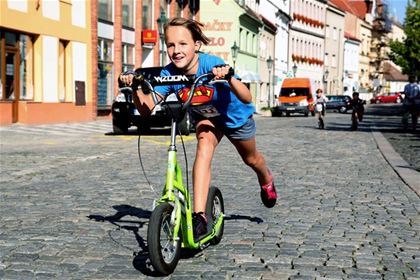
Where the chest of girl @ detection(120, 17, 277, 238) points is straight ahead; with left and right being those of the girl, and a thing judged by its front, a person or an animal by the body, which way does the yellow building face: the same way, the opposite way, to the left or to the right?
to the left

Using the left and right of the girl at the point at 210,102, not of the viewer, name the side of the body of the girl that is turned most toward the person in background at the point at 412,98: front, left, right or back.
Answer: back

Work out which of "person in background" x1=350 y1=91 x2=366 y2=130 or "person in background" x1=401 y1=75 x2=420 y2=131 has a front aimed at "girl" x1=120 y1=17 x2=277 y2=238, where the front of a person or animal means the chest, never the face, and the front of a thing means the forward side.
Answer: "person in background" x1=350 y1=91 x2=366 y2=130

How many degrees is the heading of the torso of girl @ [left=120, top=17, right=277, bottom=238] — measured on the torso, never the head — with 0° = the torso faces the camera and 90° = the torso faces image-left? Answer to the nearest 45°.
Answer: approximately 45°

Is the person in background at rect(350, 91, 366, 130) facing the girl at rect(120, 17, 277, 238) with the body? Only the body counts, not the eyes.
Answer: yes

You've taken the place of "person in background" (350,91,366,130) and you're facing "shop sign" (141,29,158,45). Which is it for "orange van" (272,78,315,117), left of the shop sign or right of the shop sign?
right

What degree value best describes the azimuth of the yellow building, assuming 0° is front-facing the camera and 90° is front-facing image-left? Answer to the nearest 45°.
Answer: approximately 315°

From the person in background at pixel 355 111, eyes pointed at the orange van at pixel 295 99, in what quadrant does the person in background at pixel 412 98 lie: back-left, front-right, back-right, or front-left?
back-right

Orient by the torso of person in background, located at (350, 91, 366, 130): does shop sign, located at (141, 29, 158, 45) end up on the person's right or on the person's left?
on the person's right

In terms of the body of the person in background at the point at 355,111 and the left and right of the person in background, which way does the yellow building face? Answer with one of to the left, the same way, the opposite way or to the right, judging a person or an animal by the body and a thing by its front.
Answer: to the left

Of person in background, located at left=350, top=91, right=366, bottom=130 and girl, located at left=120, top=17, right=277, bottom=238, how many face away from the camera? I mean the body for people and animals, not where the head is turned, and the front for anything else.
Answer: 0

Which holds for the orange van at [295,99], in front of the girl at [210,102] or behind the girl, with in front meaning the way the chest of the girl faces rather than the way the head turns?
behind
